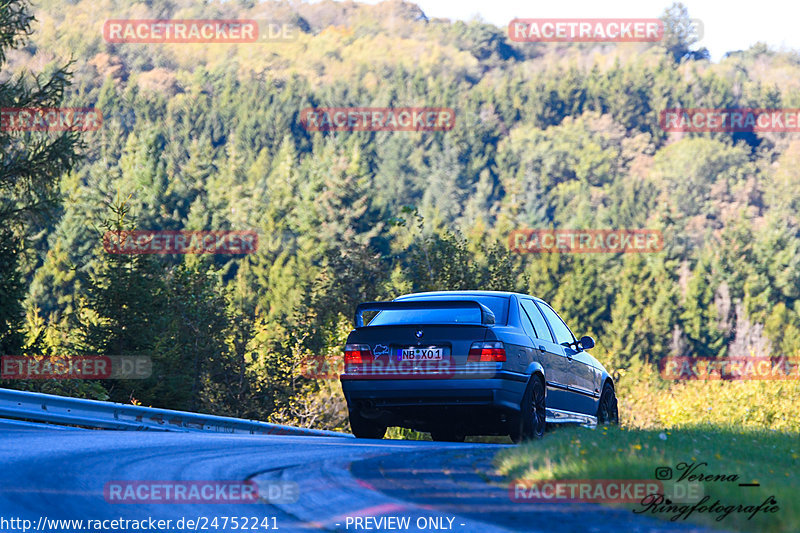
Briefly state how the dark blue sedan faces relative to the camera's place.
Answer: facing away from the viewer and to the right of the viewer

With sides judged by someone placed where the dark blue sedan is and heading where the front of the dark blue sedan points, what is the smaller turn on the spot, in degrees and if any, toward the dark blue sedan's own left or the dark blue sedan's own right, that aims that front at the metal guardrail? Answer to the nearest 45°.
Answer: approximately 135° to the dark blue sedan's own left
